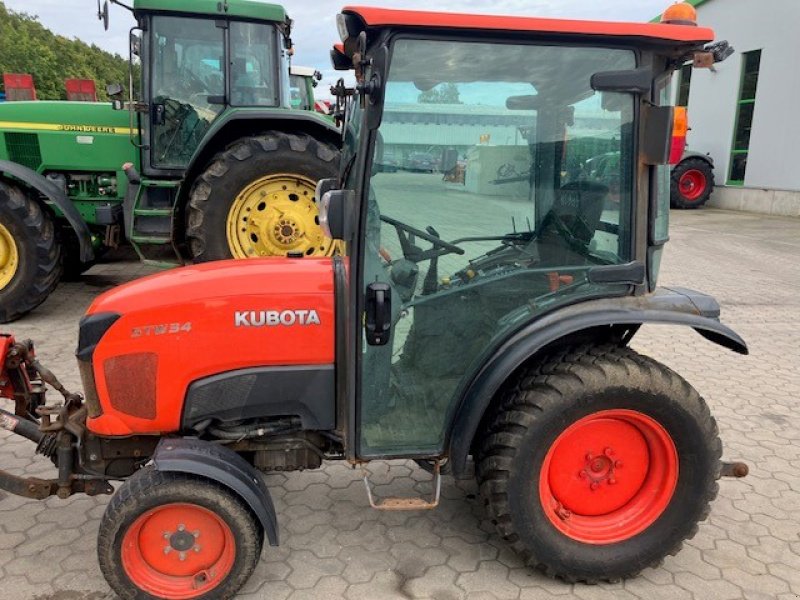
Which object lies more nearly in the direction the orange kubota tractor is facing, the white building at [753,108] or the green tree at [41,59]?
the green tree

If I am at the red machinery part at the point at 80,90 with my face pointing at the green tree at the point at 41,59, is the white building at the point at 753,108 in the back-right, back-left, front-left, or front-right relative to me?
back-right

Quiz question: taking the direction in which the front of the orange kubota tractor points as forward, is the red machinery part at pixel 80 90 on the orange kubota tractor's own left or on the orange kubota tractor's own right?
on the orange kubota tractor's own right

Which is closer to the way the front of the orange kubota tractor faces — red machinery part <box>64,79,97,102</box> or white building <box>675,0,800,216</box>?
the red machinery part

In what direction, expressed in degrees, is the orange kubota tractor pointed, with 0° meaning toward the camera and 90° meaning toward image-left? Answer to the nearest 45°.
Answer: approximately 90°

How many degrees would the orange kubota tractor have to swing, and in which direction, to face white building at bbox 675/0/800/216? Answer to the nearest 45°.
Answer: approximately 135° to its right

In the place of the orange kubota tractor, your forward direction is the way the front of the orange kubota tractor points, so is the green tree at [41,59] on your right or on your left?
on your right
